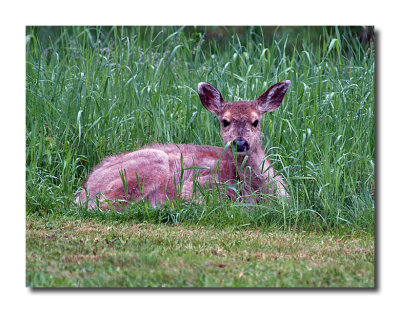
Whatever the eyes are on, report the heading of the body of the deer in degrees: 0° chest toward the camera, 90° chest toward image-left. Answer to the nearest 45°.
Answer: approximately 270°
